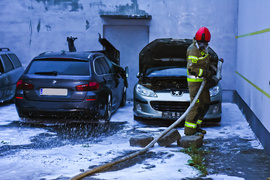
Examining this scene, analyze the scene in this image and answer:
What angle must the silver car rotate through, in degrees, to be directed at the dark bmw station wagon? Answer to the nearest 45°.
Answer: approximately 90° to its right

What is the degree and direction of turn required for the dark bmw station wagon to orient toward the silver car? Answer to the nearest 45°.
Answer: approximately 45° to its right

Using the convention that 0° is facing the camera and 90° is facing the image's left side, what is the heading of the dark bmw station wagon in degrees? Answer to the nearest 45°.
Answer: approximately 225°

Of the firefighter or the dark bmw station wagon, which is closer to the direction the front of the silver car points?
the firefighter

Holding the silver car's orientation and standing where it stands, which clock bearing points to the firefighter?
The firefighter is roughly at 11 o'clock from the silver car.

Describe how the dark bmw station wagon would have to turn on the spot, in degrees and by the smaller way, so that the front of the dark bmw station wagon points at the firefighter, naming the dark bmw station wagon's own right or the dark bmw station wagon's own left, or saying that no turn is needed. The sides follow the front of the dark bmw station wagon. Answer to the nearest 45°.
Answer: approximately 90° to the dark bmw station wagon's own right

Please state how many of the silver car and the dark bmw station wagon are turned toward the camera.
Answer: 1

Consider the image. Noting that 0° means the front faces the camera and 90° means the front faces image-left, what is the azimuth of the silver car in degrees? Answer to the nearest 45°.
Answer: approximately 0°
